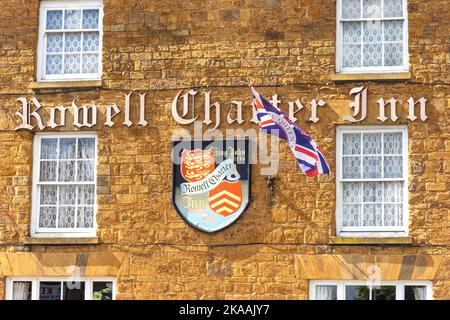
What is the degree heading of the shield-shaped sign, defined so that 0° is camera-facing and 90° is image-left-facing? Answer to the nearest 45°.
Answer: approximately 0°

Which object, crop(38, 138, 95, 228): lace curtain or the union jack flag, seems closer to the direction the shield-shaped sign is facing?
the union jack flag

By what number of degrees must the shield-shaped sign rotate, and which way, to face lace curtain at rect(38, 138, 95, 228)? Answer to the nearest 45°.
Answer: approximately 90° to its right

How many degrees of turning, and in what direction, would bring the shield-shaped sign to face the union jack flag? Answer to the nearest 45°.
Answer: approximately 45° to its left
